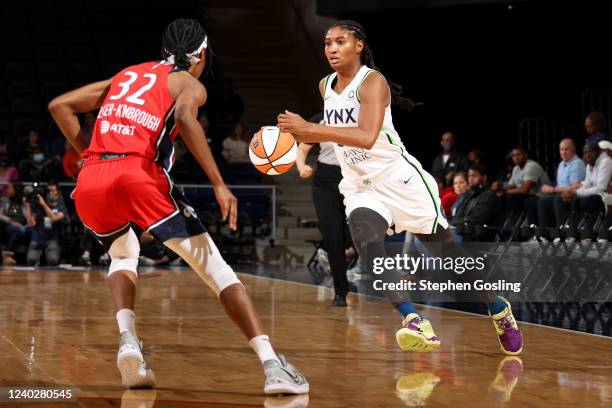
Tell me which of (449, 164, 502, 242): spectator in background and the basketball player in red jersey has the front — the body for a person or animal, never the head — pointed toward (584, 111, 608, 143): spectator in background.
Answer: the basketball player in red jersey

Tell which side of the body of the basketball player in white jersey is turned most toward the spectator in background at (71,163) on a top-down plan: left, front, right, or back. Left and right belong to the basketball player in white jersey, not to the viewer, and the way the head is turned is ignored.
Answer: right

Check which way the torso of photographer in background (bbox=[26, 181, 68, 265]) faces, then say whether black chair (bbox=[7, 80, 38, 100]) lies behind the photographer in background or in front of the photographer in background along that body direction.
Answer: behind

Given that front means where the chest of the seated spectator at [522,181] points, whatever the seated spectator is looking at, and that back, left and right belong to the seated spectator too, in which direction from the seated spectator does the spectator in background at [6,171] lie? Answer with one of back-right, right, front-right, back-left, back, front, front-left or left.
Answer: front-right

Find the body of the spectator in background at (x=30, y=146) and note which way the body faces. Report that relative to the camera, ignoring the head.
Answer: toward the camera

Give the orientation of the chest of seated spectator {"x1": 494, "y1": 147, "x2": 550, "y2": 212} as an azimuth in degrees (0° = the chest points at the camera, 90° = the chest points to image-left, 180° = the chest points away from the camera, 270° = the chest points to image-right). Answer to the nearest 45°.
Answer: approximately 45°

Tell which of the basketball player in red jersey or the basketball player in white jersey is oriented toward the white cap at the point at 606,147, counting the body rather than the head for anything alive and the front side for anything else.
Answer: the basketball player in red jersey

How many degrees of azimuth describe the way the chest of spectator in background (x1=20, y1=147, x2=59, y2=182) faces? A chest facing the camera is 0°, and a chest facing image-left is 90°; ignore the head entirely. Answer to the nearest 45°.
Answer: approximately 0°

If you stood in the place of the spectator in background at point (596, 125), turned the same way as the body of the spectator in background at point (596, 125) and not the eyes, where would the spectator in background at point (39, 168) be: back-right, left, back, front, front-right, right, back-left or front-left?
front-right

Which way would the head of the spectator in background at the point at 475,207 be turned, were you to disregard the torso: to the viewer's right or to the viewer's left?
to the viewer's left

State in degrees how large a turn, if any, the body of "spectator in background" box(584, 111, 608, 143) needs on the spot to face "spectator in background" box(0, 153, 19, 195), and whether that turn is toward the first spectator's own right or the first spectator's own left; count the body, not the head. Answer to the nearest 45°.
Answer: approximately 45° to the first spectator's own right

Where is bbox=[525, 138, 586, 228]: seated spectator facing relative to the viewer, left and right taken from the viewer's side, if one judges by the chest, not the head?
facing the viewer and to the left of the viewer

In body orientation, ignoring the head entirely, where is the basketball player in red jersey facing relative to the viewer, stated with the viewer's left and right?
facing away from the viewer and to the right of the viewer

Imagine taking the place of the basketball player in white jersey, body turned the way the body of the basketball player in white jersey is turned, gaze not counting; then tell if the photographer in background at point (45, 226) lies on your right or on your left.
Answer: on your right

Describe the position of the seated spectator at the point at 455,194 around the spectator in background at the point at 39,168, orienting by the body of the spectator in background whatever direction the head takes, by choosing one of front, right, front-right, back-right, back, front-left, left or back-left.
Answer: front-left
